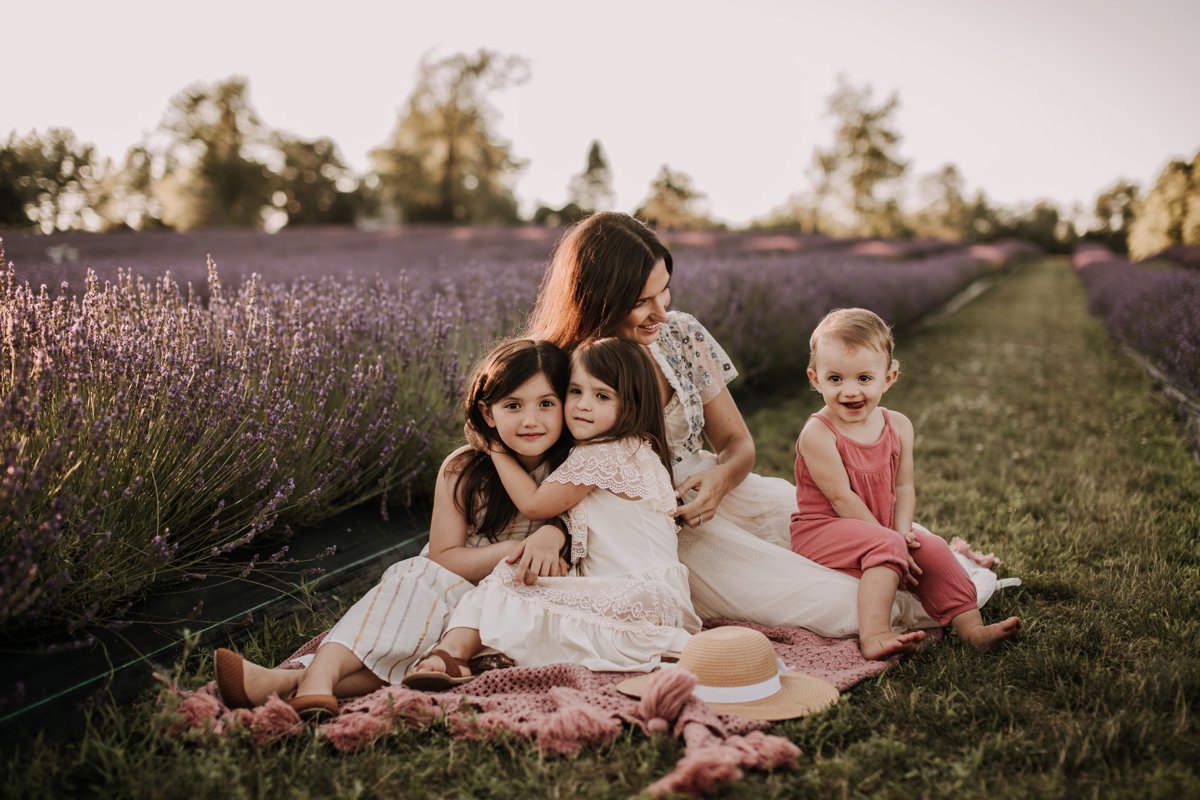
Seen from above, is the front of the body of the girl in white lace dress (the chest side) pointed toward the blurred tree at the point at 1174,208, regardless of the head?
no

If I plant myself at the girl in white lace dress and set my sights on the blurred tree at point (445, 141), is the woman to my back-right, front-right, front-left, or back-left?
front-right

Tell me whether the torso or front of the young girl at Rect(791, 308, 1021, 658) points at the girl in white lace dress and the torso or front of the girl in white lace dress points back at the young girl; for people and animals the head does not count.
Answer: no

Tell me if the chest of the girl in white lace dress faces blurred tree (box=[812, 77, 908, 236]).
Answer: no

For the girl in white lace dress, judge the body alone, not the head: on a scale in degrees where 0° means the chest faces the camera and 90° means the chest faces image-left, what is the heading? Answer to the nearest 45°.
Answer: approximately 90°

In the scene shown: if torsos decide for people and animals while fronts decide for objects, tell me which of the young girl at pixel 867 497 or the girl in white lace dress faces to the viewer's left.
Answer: the girl in white lace dress

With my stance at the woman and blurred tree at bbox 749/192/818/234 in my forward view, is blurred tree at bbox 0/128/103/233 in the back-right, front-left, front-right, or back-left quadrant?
front-left

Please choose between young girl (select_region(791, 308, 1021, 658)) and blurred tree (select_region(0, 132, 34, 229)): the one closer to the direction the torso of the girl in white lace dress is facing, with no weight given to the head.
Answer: the blurred tree

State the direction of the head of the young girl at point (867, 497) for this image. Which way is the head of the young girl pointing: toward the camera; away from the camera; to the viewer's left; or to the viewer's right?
toward the camera

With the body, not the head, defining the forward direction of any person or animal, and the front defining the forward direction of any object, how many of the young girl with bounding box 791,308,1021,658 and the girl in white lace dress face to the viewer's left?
1

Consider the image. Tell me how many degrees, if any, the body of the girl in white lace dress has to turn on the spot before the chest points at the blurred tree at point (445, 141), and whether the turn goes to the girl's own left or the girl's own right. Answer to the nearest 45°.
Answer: approximately 90° to the girl's own right

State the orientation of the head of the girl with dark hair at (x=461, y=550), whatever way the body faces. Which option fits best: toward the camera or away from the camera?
toward the camera

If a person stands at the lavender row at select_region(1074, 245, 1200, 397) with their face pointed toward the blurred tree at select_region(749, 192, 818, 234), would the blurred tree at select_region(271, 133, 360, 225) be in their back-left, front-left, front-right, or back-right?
front-left

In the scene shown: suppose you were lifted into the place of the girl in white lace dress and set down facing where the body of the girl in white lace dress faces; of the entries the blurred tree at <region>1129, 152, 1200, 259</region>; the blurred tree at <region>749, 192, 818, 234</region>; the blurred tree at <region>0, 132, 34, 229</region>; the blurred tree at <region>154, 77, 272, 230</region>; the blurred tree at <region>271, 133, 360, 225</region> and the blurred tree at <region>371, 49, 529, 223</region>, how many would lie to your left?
0
